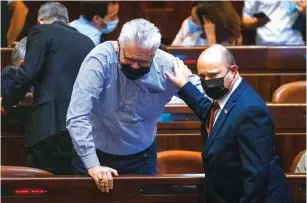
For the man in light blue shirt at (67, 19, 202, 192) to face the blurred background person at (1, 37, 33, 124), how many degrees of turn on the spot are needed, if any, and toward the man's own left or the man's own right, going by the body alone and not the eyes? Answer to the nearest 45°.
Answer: approximately 135° to the man's own right

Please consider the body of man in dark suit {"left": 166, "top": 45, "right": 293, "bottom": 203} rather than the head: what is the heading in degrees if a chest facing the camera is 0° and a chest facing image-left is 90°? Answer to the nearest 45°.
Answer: approximately 45°

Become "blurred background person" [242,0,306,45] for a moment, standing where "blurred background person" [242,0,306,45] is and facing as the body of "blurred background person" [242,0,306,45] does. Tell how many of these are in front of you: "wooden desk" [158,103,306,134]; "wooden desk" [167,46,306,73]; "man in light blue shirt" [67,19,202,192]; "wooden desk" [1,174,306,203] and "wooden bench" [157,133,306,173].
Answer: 5

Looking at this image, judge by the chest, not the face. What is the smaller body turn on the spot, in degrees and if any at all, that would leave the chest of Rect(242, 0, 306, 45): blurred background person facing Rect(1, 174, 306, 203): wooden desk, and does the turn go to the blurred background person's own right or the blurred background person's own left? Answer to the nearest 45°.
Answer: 0° — they already face it
